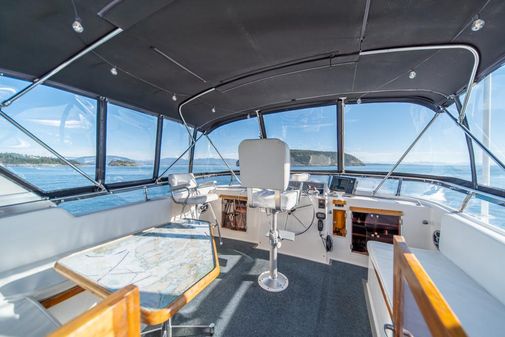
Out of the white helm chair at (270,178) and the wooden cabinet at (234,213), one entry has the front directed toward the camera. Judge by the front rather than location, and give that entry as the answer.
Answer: the wooden cabinet

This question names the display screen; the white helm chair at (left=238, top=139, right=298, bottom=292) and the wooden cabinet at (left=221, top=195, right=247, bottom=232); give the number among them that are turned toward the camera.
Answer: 2

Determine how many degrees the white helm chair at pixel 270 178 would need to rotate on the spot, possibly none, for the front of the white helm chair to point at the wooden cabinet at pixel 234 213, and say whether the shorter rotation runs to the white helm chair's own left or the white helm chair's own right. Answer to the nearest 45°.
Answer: approximately 90° to the white helm chair's own left

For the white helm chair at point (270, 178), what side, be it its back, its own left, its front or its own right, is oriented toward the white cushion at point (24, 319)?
back

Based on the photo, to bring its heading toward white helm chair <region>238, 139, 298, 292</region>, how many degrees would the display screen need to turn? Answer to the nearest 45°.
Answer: approximately 45° to its right

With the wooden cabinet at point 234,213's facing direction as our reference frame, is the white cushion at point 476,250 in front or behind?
in front

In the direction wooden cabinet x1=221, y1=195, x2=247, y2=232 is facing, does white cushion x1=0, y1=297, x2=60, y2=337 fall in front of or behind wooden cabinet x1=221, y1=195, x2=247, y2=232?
in front

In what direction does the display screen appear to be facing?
toward the camera

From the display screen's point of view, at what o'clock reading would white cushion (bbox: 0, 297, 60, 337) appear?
The white cushion is roughly at 1 o'clock from the display screen.

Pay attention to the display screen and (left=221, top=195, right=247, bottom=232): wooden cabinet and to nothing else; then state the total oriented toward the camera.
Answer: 2

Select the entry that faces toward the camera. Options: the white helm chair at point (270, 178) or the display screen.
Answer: the display screen

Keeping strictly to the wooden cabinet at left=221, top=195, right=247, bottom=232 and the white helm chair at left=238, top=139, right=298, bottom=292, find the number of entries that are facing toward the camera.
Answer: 1

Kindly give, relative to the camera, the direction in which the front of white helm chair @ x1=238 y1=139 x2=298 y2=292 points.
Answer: facing away from the viewer and to the right of the viewer

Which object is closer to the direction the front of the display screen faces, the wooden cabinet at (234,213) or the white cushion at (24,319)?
the white cushion

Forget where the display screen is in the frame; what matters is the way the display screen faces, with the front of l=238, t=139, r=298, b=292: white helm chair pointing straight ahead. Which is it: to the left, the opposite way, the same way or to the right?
the opposite way

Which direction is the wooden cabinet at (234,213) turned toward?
toward the camera
